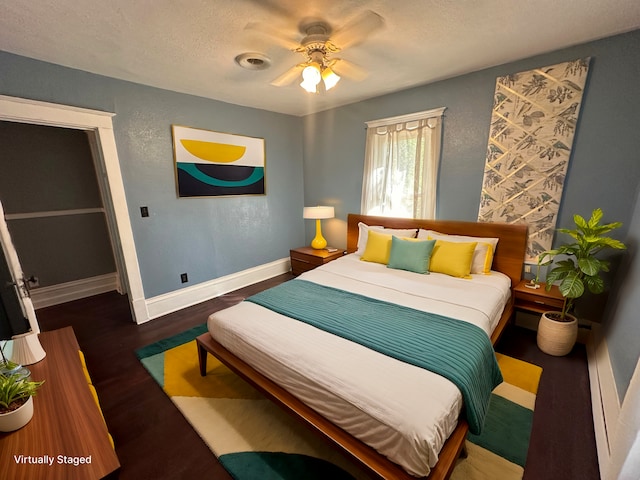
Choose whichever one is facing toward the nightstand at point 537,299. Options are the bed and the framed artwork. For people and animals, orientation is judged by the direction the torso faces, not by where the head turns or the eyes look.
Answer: the framed artwork

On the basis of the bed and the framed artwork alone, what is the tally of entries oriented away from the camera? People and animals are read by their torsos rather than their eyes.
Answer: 0

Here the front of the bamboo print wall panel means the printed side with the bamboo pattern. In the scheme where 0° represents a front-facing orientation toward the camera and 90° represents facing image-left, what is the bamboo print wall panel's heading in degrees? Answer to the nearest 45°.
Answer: approximately 45°

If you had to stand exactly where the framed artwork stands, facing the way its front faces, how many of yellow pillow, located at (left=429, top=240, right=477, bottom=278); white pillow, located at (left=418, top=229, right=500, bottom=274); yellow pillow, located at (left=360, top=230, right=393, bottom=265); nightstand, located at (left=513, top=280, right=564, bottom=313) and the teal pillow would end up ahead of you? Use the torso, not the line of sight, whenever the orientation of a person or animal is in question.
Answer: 5

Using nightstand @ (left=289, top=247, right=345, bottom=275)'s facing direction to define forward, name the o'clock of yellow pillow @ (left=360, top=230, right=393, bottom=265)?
The yellow pillow is roughly at 9 o'clock from the nightstand.

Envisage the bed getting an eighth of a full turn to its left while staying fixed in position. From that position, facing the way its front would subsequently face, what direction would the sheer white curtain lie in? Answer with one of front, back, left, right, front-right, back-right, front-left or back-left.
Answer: back

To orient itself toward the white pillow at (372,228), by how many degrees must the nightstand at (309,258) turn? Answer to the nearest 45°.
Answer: approximately 90° to its left

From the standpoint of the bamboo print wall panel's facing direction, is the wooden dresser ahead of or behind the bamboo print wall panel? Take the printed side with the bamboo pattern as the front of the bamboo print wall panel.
ahead

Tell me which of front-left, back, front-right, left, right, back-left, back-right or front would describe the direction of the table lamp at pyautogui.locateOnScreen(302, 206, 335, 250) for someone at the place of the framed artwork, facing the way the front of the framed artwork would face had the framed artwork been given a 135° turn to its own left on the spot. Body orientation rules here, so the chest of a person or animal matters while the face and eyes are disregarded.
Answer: right

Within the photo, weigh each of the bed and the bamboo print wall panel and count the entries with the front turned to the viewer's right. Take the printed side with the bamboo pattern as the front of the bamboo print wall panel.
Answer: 0

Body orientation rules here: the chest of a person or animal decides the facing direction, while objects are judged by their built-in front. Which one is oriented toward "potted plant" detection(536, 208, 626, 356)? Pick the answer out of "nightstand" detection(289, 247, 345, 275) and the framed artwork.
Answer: the framed artwork

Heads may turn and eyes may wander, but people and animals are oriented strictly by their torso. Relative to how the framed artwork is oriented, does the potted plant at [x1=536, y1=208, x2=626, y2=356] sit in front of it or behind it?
in front

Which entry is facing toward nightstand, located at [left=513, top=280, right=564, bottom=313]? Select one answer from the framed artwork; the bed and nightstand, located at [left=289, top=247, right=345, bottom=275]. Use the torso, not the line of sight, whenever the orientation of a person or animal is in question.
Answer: the framed artwork

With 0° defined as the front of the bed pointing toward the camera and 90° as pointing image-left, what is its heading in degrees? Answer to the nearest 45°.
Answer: approximately 45°

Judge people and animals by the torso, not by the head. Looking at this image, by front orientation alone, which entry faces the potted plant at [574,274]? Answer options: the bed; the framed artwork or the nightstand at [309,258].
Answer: the framed artwork

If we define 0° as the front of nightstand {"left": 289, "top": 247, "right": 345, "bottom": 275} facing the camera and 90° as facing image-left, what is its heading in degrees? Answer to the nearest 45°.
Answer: approximately 45°
